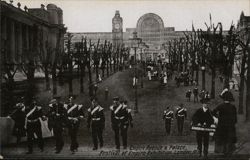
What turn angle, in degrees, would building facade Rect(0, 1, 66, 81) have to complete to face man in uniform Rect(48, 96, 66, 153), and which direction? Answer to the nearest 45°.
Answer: approximately 45° to its right

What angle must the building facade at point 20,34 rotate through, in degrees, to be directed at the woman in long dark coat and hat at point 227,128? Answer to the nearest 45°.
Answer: approximately 45° to its right

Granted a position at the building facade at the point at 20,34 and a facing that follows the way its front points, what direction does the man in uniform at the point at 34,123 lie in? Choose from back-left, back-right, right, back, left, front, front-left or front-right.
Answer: front-right

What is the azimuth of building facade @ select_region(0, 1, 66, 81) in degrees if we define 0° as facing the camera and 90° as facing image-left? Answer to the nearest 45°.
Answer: approximately 315°
